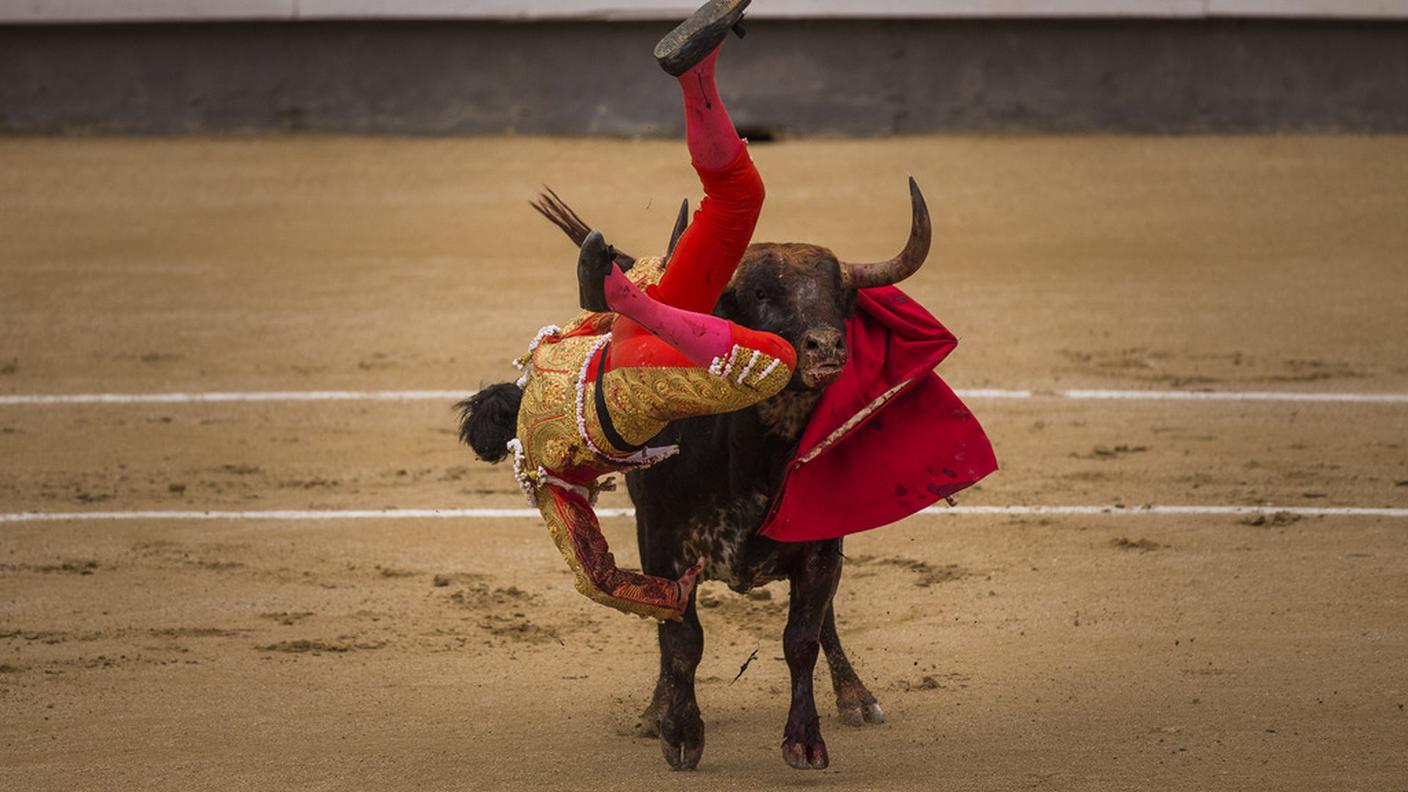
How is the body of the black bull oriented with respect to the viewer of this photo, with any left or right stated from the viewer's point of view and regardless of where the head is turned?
facing the viewer
